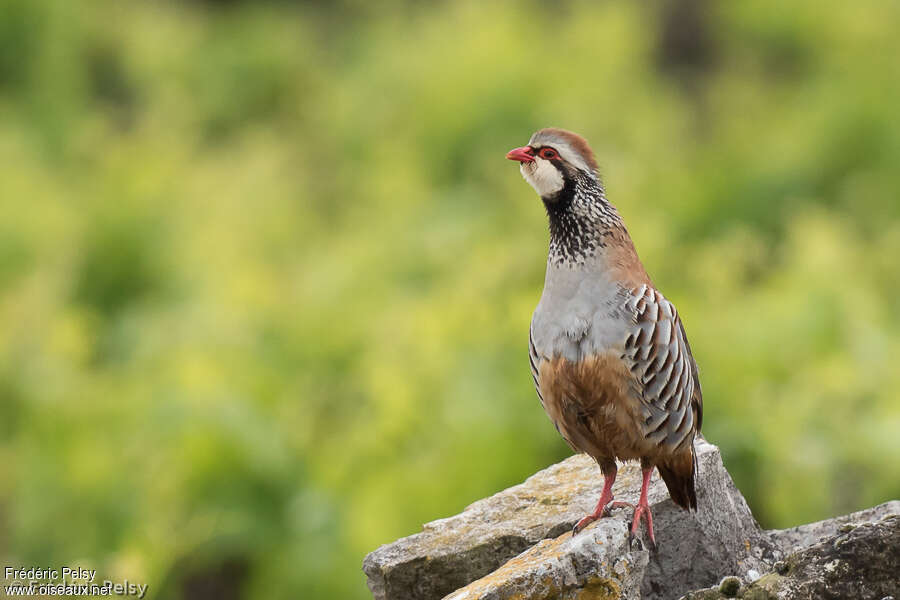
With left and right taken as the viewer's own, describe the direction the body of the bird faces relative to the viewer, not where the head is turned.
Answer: facing the viewer and to the left of the viewer
